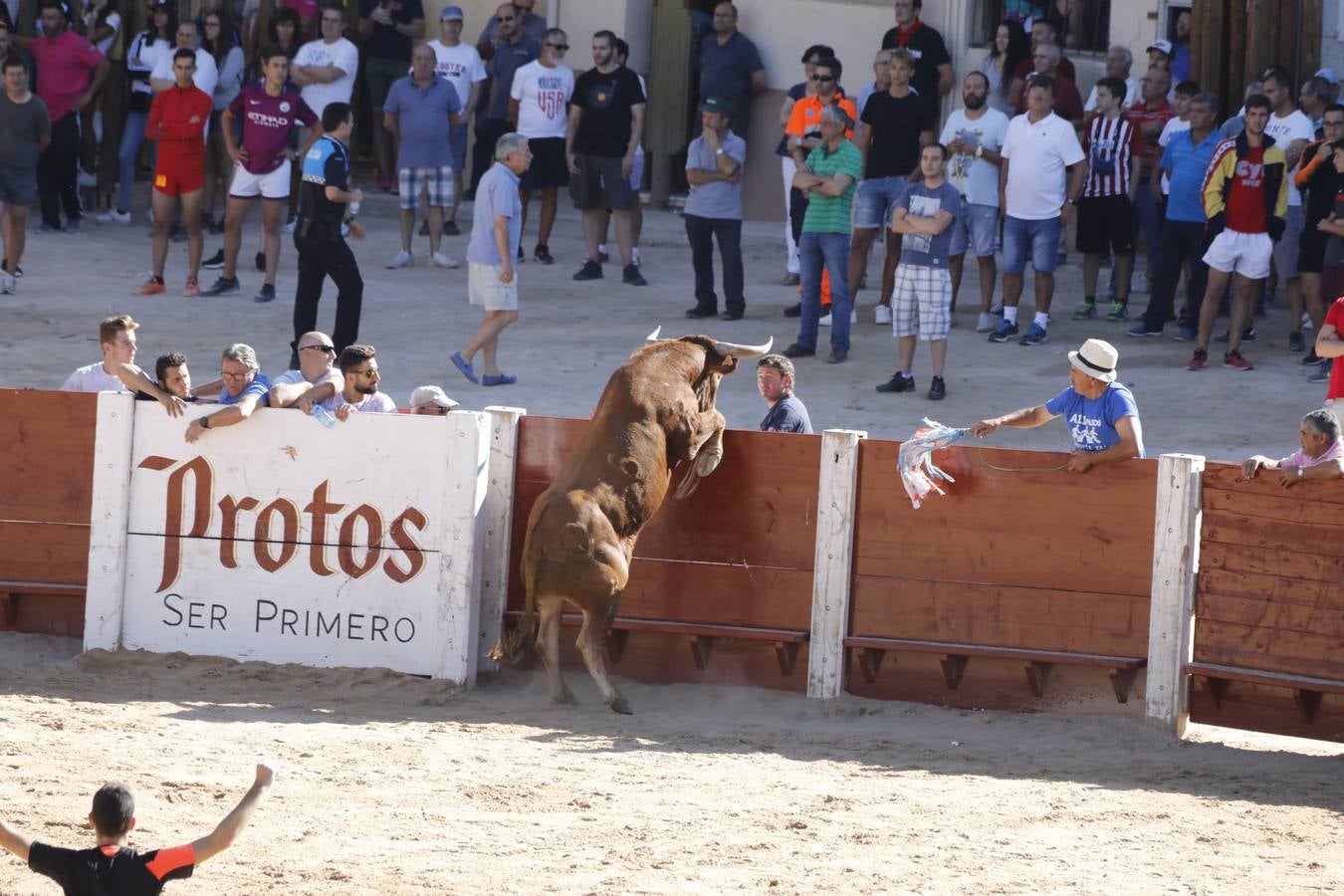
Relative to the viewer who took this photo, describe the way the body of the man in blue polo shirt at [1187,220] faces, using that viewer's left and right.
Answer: facing the viewer and to the left of the viewer

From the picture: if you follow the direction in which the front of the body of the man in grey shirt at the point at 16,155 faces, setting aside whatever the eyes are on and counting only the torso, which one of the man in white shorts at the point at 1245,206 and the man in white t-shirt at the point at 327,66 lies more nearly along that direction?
the man in white shorts

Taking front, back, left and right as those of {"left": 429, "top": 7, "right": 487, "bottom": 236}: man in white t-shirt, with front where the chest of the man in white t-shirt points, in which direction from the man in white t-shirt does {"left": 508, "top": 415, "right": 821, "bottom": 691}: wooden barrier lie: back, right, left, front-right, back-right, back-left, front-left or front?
front

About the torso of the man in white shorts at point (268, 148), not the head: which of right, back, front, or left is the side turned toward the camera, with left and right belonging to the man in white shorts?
front

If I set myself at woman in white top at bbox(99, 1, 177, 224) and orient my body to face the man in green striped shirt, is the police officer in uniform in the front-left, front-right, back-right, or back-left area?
front-right

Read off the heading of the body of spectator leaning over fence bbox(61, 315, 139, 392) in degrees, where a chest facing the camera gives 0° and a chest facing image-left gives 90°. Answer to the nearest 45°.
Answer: approximately 315°

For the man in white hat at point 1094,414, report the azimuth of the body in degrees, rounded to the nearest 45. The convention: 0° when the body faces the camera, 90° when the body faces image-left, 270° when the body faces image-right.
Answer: approximately 45°

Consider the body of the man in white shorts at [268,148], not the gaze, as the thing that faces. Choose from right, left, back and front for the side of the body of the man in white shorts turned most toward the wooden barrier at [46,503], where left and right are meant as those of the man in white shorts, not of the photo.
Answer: front

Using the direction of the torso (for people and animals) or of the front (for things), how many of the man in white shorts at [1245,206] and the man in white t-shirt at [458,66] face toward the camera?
2

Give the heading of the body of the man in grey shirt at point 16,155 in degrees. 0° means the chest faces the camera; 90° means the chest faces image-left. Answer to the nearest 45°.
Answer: approximately 0°

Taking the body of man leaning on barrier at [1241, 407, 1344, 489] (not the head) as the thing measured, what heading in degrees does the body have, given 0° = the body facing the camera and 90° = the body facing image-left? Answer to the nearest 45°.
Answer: approximately 45°

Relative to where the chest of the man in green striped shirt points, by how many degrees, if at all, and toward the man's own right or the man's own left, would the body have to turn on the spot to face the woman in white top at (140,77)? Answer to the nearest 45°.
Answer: approximately 90° to the man's own right

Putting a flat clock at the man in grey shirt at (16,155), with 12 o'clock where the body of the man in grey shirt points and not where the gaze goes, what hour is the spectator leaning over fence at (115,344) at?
The spectator leaning over fence is roughly at 12 o'clock from the man in grey shirt.
